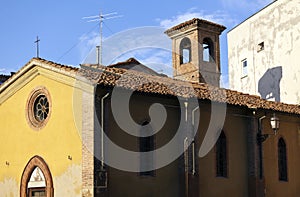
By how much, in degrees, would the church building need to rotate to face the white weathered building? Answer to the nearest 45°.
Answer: approximately 180°

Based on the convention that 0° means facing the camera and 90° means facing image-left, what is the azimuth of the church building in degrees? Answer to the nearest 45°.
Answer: approximately 45°
